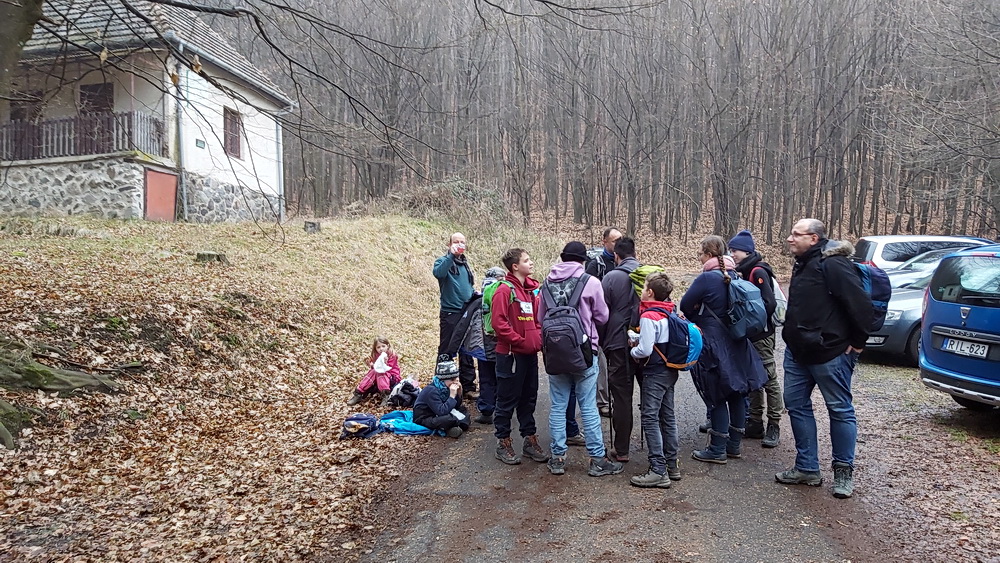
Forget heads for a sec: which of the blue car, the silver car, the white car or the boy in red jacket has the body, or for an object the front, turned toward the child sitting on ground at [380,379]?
the silver car

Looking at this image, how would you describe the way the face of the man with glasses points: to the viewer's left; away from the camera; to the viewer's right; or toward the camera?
to the viewer's left

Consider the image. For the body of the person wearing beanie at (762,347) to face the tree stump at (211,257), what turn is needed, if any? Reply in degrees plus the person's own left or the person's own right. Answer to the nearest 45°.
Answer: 0° — they already face it

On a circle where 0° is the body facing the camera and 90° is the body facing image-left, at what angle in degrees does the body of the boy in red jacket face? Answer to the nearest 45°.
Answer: approximately 315°

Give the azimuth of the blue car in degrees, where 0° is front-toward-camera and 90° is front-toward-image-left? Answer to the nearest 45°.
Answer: approximately 225°

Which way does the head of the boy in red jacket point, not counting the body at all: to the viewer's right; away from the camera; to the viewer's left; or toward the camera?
to the viewer's right

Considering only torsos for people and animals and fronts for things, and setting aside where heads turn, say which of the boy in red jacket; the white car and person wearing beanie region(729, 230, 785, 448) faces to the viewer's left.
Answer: the person wearing beanie

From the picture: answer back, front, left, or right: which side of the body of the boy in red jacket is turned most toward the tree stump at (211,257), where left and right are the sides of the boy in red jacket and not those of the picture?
back

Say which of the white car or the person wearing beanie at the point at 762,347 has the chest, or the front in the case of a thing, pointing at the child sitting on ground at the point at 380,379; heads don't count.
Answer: the person wearing beanie

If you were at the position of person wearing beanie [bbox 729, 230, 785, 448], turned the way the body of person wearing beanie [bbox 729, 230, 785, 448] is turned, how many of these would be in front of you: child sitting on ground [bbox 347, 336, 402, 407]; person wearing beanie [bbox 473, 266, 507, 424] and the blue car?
2

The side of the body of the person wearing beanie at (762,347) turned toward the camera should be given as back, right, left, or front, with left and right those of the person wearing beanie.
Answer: left
